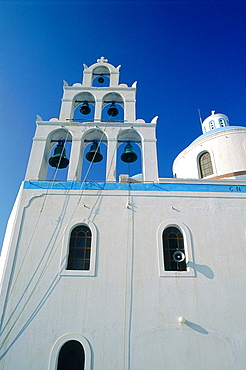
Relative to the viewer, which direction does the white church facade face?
toward the camera
